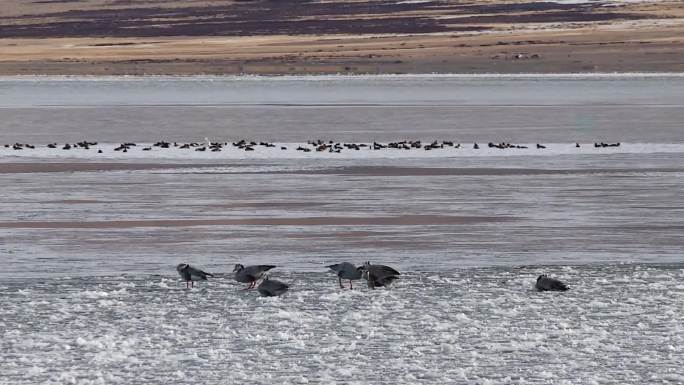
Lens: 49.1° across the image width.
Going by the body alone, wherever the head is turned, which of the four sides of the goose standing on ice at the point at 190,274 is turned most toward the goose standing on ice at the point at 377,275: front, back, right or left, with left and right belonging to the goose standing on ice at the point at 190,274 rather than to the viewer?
back

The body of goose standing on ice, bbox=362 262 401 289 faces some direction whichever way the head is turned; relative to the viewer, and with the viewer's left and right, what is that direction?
facing to the left of the viewer
